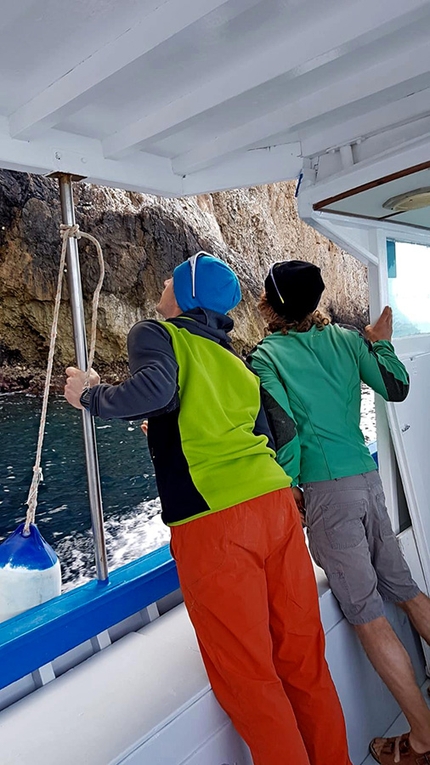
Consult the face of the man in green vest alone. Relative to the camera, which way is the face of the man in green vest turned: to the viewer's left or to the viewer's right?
to the viewer's left

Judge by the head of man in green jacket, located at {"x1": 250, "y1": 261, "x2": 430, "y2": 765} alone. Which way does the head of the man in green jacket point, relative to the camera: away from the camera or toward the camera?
away from the camera

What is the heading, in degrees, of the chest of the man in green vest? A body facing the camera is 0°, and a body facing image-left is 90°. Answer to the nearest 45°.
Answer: approximately 135°

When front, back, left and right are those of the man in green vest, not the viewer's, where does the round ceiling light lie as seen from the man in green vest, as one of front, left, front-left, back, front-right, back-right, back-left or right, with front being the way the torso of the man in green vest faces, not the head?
right
